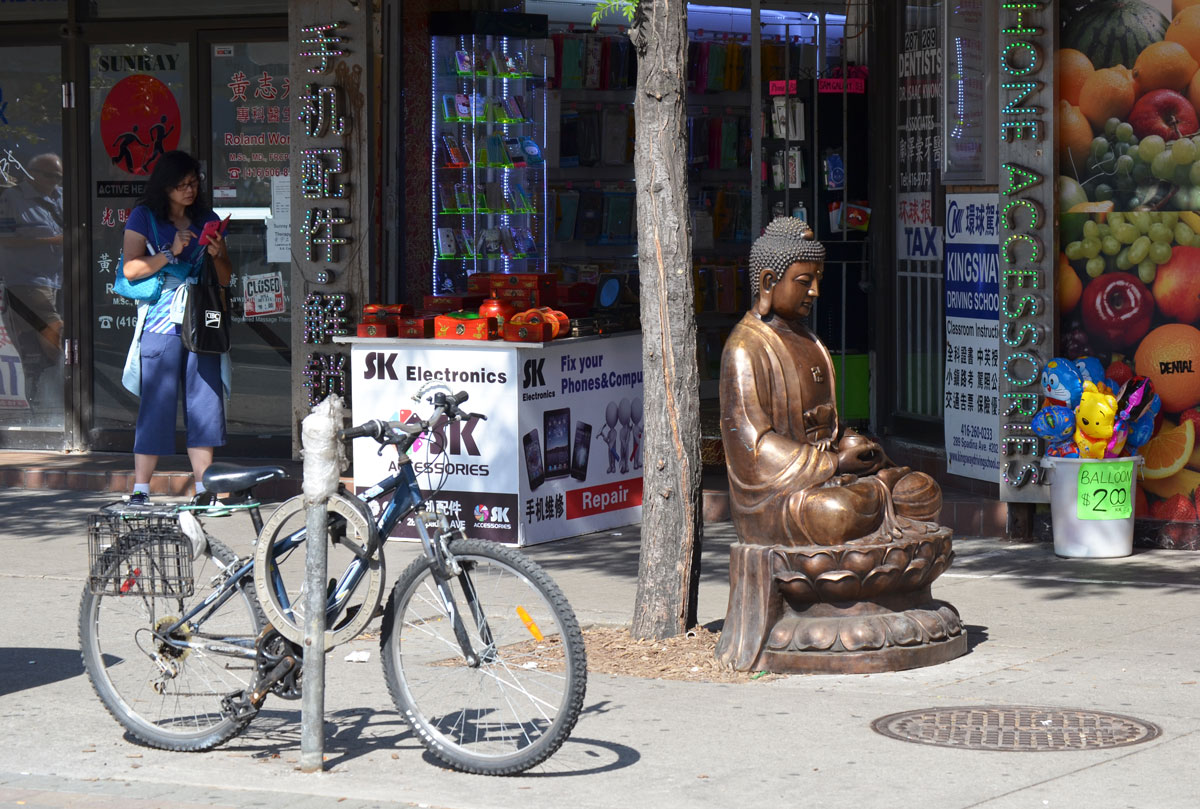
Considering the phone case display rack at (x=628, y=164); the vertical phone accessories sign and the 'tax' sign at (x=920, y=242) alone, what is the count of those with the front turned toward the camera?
3

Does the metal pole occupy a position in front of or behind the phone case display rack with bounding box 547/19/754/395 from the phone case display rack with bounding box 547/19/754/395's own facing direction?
in front

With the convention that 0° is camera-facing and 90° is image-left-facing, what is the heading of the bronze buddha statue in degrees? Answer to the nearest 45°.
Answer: approximately 315°

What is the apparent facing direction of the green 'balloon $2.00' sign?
toward the camera

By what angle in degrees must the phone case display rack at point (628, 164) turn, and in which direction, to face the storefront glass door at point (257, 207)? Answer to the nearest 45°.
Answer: approximately 90° to its right

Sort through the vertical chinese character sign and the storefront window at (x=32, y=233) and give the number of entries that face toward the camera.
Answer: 2

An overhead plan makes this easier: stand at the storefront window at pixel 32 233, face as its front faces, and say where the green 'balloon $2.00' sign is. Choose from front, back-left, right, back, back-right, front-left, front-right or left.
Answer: front-left

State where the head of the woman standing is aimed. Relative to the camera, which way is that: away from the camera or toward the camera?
toward the camera

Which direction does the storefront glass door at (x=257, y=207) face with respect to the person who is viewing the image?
facing the viewer

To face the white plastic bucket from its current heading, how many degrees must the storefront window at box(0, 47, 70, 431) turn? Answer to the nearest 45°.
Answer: approximately 45° to its left

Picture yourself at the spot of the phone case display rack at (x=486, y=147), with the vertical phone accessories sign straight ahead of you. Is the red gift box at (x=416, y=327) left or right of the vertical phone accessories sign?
right

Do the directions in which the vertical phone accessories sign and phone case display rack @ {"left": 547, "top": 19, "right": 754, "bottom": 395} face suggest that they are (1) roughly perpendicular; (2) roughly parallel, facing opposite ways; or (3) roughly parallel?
roughly parallel

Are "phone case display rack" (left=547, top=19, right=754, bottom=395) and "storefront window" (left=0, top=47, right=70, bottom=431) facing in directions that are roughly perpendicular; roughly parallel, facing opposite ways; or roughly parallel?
roughly parallel

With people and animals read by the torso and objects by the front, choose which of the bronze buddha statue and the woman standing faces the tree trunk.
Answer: the woman standing

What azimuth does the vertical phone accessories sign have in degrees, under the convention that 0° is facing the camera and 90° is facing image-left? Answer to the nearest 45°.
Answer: approximately 0°

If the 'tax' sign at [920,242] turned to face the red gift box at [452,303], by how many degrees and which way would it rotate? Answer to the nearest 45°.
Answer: approximately 45° to its right

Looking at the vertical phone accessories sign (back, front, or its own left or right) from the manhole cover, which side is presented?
front

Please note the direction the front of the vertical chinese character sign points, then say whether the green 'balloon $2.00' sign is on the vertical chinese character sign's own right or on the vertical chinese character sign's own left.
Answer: on the vertical chinese character sign's own left
